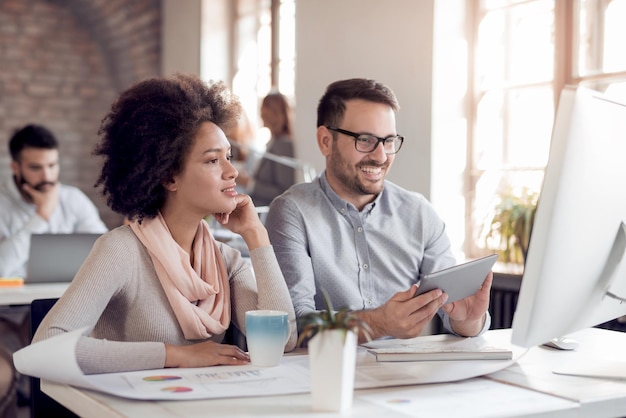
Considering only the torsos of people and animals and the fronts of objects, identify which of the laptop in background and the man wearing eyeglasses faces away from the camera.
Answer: the laptop in background

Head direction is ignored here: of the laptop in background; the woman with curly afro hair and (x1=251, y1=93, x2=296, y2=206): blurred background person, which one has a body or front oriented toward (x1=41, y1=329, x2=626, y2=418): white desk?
the woman with curly afro hair

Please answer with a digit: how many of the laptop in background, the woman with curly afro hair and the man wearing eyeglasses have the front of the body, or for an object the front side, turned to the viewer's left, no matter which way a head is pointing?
0

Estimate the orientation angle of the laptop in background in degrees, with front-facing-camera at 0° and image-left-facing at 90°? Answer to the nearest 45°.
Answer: approximately 180°

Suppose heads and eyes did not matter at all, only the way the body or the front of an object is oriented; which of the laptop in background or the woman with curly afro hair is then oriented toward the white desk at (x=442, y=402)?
the woman with curly afro hair

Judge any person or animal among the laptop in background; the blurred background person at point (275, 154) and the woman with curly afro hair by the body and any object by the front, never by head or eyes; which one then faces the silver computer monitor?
the woman with curly afro hair

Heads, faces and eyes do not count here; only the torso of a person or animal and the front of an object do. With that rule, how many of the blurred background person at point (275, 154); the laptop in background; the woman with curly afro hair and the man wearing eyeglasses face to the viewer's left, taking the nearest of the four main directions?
1

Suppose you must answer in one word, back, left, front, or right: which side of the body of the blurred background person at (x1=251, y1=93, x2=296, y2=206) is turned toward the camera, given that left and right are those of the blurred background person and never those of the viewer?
left

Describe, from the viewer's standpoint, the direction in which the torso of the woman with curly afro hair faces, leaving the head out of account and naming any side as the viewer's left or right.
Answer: facing the viewer and to the right of the viewer

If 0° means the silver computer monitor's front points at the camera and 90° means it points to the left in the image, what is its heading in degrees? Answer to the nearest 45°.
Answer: approximately 135°

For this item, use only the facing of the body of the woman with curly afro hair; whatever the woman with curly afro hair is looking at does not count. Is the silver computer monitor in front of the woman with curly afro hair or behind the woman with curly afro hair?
in front
